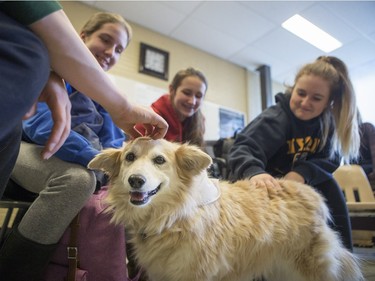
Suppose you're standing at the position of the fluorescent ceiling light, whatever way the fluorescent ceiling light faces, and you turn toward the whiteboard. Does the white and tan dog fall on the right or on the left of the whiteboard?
left

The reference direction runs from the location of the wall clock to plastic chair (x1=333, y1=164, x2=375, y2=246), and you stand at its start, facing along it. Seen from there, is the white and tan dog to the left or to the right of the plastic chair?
right

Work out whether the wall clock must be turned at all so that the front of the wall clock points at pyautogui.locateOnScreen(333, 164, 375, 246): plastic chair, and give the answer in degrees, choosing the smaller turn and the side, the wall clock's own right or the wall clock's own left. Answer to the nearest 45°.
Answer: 0° — it already faces it

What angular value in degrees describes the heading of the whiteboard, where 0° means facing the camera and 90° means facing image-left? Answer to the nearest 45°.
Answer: approximately 315°

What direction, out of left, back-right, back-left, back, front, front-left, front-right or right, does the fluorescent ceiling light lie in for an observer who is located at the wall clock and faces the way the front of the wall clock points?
front-left

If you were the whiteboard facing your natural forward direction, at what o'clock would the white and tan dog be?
The white and tan dog is roughly at 1 o'clock from the whiteboard.
